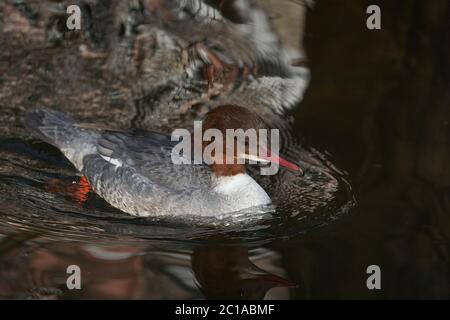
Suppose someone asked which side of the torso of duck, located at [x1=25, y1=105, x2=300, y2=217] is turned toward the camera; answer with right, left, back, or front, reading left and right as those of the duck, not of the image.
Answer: right
